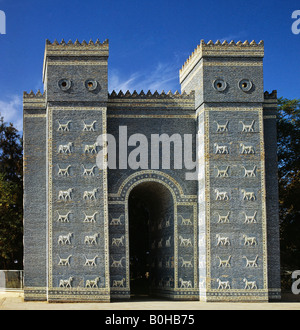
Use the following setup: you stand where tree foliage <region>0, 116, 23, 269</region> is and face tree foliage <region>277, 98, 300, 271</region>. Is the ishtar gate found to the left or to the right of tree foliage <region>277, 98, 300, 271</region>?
right

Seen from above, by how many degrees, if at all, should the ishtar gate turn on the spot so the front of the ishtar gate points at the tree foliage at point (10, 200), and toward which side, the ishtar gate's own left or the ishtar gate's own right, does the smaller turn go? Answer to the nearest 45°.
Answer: approximately 135° to the ishtar gate's own right

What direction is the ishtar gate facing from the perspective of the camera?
toward the camera

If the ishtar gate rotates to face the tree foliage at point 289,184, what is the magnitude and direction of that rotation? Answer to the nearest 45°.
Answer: approximately 135° to its left
